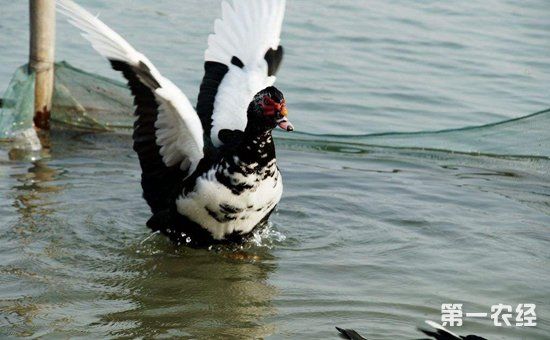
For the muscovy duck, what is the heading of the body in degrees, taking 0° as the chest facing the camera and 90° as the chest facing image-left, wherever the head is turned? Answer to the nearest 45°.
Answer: approximately 315°

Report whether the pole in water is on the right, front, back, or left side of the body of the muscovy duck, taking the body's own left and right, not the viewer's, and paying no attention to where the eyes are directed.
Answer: back
